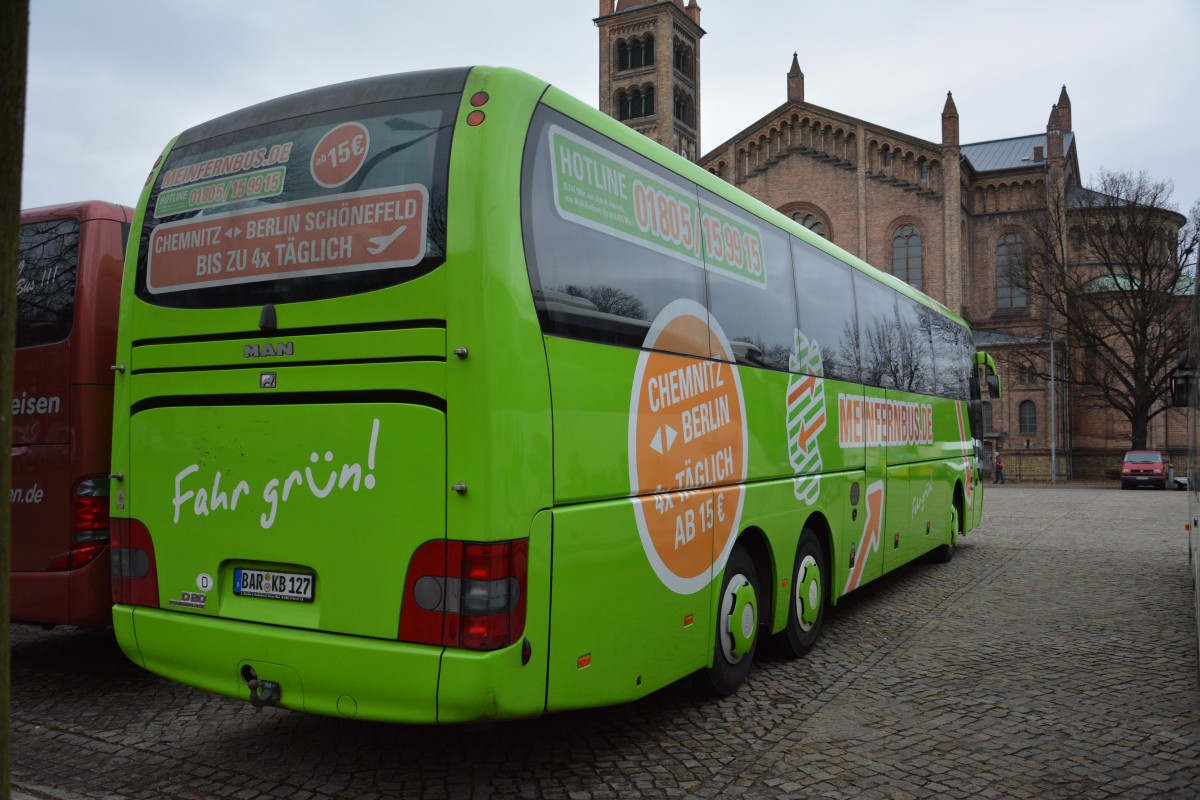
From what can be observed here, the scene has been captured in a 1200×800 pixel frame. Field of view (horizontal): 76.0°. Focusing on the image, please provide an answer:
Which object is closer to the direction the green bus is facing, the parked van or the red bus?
the parked van

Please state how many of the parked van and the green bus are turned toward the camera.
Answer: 1

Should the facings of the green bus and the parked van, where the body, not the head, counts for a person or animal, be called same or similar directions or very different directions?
very different directions

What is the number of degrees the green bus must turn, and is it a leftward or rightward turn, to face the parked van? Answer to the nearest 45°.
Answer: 0° — it already faces it

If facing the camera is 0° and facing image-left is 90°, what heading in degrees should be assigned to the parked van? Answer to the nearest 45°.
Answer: approximately 0°

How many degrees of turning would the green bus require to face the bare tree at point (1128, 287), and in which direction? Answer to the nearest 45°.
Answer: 0° — it already faces it

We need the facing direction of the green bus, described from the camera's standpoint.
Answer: facing away from the viewer and to the right of the viewer

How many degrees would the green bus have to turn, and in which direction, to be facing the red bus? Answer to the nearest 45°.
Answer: approximately 90° to its left

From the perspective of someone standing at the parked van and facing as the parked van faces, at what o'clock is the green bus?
The green bus is roughly at 12 o'clock from the parked van.
